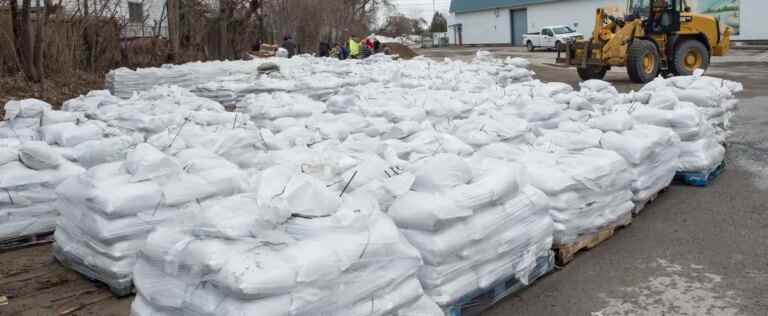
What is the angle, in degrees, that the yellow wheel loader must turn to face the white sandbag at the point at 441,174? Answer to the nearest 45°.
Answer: approximately 45° to its left

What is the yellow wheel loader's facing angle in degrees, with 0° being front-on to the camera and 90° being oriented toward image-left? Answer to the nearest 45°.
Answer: approximately 45°

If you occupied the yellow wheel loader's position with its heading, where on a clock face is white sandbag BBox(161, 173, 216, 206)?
The white sandbag is roughly at 11 o'clock from the yellow wheel loader.

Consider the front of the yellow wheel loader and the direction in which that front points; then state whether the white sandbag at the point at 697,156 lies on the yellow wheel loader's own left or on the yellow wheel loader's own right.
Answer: on the yellow wheel loader's own left

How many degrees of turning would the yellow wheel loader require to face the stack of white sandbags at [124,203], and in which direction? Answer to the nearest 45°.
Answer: approximately 45° to its left
